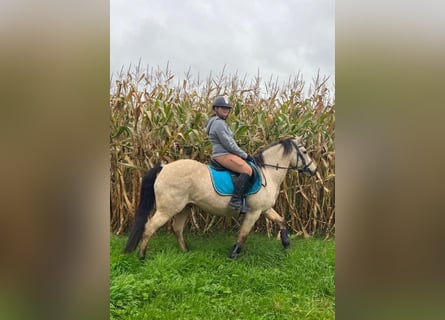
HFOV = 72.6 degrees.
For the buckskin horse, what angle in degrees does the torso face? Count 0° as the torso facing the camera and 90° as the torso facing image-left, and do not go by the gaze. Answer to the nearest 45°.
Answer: approximately 270°

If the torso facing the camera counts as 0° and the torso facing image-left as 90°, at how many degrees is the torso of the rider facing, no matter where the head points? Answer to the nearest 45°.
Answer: approximately 270°
